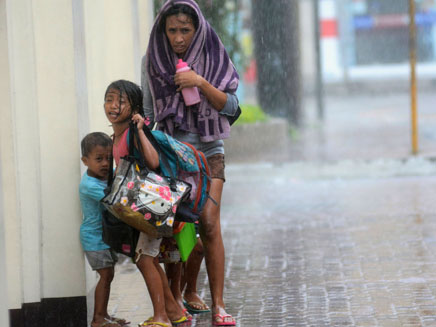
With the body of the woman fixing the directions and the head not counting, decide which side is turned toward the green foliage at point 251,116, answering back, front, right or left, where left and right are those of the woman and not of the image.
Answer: back

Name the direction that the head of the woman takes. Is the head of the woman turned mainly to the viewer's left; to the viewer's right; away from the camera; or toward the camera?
toward the camera

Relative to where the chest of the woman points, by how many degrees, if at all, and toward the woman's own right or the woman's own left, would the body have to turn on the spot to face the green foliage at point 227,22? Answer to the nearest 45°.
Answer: approximately 180°

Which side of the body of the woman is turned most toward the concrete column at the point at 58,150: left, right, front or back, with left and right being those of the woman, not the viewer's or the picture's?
right

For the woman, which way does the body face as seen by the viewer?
toward the camera

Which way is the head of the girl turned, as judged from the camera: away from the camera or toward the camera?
toward the camera
